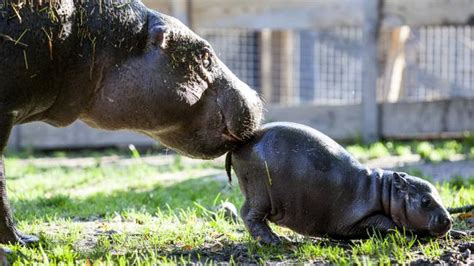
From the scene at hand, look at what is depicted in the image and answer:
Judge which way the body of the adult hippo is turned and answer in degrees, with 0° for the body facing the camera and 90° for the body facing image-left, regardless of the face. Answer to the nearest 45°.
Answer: approximately 270°

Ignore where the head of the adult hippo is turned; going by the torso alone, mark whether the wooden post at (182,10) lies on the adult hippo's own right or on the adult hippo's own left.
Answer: on the adult hippo's own left

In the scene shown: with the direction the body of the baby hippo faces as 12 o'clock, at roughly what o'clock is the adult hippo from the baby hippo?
The adult hippo is roughly at 6 o'clock from the baby hippo.

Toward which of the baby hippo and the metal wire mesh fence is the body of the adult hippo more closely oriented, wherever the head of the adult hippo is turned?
the baby hippo

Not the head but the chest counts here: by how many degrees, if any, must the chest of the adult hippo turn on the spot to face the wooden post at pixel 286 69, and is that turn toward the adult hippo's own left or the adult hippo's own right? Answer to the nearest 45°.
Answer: approximately 90° to the adult hippo's own left

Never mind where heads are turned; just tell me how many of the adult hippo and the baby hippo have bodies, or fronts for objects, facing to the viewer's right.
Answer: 2

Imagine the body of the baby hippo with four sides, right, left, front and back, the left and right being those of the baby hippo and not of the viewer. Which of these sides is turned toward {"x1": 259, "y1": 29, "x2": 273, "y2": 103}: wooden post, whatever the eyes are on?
left

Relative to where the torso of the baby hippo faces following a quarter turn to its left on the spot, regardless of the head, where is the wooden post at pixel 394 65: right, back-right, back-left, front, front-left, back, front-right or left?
front

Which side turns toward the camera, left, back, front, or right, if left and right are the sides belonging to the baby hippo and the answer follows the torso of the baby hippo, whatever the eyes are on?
right
